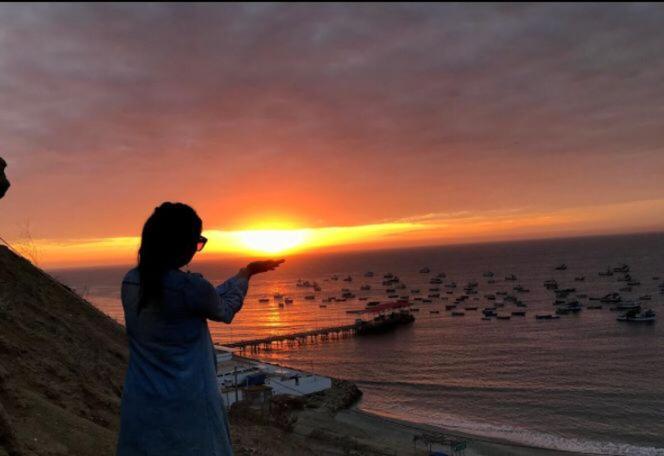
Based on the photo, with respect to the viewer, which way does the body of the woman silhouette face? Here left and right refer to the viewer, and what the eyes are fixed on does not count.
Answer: facing away from the viewer and to the right of the viewer
